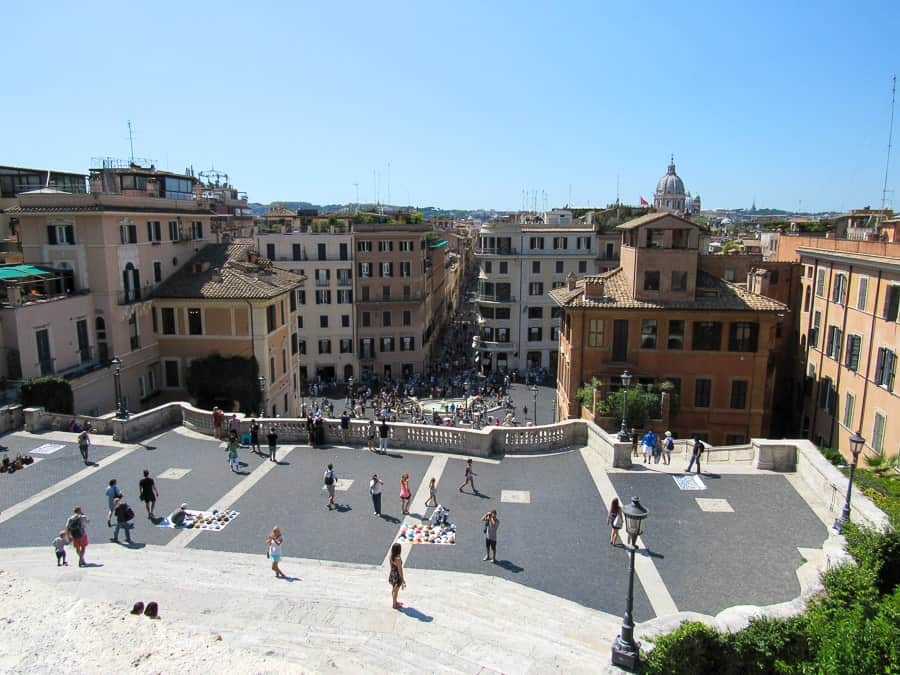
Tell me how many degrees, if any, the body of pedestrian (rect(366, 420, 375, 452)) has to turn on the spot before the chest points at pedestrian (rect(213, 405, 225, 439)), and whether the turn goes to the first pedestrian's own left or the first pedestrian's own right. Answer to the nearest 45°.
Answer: approximately 90° to the first pedestrian's own left

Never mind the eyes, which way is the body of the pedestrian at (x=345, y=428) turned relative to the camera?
away from the camera

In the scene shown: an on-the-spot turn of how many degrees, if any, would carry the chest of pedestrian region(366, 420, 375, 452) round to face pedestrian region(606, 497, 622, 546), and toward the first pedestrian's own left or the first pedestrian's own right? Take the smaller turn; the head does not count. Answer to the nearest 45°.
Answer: approximately 135° to the first pedestrian's own right

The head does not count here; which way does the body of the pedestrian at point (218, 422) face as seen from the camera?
away from the camera

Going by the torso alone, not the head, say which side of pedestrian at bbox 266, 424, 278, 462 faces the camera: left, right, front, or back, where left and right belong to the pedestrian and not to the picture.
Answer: back

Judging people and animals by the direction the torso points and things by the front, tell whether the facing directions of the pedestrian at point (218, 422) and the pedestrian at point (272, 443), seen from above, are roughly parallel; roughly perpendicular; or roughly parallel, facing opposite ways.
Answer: roughly parallel

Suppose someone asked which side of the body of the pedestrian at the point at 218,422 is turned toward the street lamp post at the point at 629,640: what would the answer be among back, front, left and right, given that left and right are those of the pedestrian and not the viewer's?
back

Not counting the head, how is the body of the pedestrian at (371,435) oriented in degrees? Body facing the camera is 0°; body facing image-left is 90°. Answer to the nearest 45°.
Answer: approximately 180°

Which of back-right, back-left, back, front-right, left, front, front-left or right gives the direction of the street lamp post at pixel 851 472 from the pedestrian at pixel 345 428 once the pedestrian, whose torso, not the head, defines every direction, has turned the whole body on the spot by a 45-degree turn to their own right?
right

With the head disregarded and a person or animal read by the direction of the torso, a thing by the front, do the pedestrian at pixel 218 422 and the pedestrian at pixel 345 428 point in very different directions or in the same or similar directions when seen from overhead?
same or similar directions
